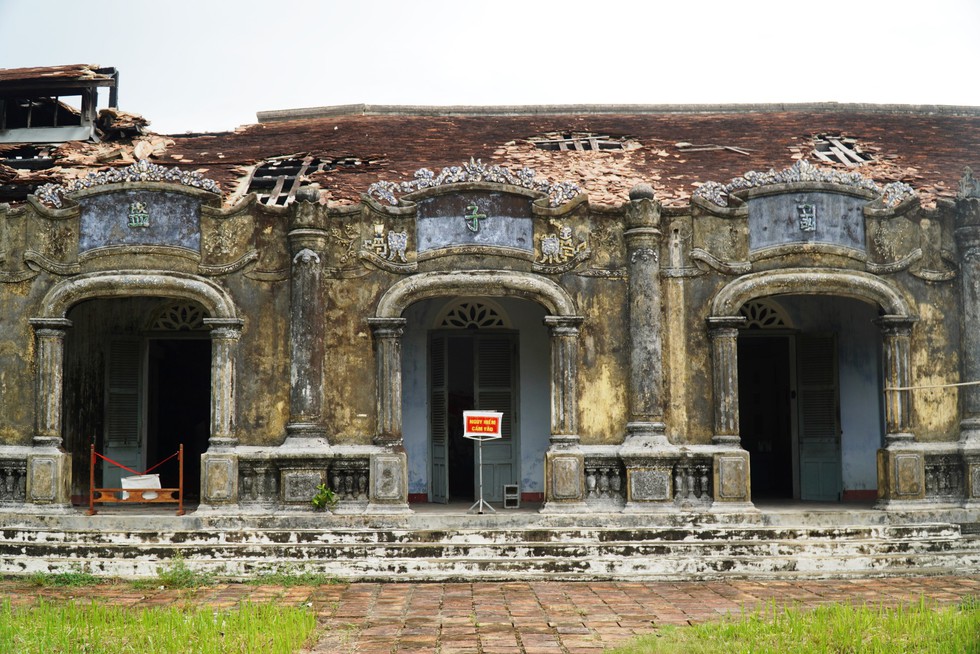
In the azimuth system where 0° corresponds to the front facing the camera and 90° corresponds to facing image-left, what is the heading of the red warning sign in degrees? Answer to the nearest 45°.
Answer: approximately 0°
